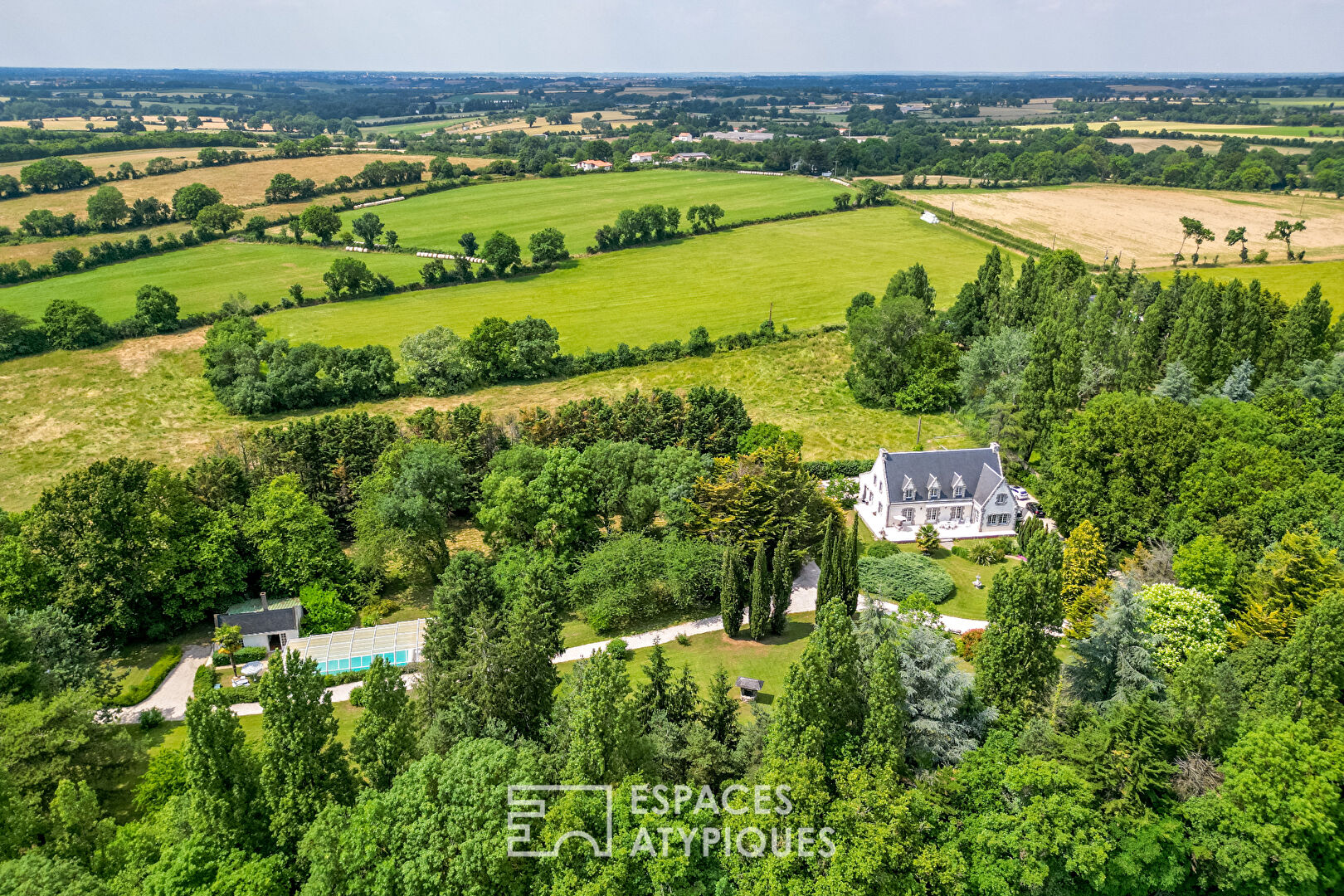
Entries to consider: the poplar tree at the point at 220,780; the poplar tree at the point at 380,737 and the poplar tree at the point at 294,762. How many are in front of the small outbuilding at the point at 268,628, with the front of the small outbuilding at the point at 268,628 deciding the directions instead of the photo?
3

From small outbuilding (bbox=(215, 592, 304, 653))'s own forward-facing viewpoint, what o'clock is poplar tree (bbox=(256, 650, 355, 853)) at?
The poplar tree is roughly at 12 o'clock from the small outbuilding.

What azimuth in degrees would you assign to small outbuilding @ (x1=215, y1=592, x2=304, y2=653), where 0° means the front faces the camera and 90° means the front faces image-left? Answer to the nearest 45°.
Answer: approximately 0°

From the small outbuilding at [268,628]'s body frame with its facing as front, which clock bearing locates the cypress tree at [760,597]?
The cypress tree is roughly at 10 o'clock from the small outbuilding.

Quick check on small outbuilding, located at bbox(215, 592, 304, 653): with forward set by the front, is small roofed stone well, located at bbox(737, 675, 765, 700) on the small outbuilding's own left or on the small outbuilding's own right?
on the small outbuilding's own left

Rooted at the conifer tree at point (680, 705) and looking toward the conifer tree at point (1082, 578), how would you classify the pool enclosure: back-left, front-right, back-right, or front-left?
back-left

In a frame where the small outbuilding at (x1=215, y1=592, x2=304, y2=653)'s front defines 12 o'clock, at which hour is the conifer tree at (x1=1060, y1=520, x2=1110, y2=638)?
The conifer tree is roughly at 10 o'clock from the small outbuilding.

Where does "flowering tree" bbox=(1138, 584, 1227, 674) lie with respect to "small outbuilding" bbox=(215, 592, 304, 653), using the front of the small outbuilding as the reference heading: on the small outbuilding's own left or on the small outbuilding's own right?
on the small outbuilding's own left

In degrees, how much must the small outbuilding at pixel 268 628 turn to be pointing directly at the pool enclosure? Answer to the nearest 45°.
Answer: approximately 45° to its left

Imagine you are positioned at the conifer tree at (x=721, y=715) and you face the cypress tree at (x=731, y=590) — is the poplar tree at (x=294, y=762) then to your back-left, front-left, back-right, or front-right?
back-left

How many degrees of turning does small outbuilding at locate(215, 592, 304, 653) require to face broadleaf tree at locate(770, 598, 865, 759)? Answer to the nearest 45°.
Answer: approximately 45° to its left
